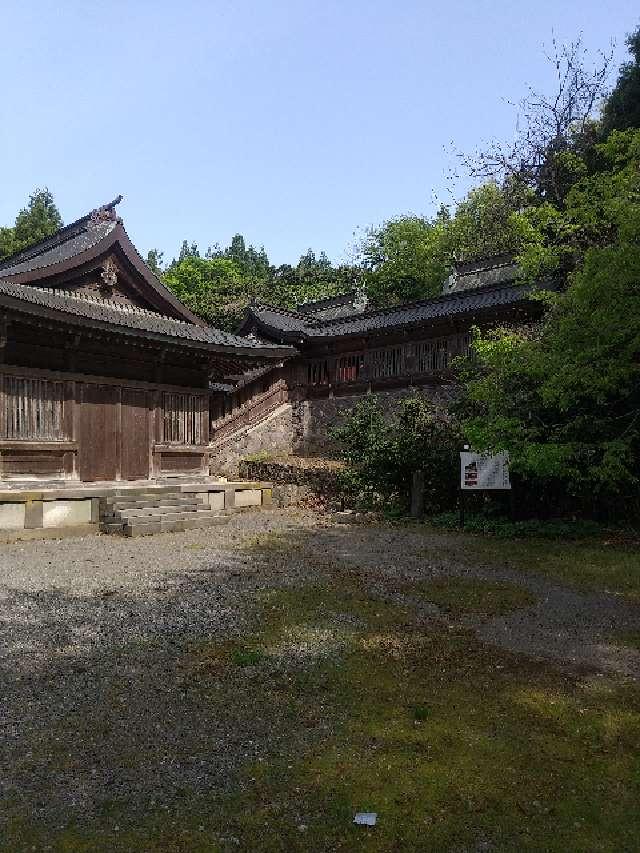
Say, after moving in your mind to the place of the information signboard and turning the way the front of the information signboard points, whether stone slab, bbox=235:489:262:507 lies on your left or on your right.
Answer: on your right

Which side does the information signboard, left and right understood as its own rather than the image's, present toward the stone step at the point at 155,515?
right

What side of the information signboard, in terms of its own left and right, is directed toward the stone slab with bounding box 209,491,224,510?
right

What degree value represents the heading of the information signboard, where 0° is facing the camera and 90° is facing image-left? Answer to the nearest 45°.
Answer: approximately 0°

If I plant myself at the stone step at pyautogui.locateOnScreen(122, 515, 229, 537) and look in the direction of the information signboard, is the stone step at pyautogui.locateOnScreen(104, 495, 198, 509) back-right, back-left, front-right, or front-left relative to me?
back-left

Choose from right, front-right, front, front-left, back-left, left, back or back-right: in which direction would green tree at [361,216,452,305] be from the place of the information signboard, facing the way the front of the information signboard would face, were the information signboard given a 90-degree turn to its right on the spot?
right

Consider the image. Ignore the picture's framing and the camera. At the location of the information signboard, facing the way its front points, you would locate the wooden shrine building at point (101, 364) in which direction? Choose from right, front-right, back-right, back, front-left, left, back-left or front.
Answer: right

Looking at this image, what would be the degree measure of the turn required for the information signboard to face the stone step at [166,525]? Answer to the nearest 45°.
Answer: approximately 90° to its right

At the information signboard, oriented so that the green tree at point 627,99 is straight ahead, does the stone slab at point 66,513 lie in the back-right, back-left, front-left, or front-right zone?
back-left

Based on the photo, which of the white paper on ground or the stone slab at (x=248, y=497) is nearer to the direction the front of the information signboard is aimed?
the white paper on ground

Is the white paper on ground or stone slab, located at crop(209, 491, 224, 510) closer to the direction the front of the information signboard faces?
the white paper on ground

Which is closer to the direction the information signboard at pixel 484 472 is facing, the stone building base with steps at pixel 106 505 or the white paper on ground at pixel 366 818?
the white paper on ground

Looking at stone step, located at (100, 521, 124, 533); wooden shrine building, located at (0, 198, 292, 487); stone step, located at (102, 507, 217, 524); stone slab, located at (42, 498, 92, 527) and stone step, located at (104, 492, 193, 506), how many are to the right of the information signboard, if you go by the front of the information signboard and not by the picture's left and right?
5

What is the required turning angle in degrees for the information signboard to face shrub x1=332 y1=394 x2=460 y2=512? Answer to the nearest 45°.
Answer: approximately 135° to its right

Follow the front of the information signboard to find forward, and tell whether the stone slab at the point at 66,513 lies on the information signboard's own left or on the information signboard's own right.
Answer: on the information signboard's own right
